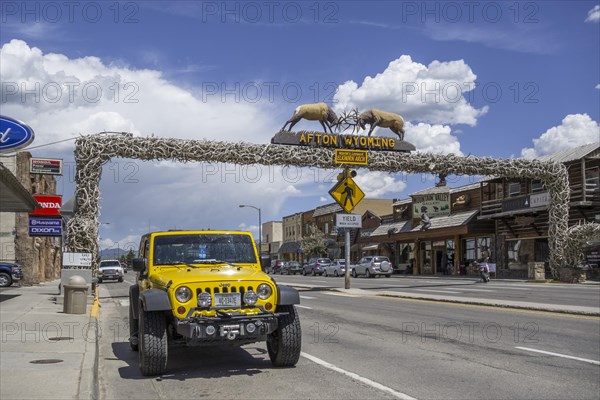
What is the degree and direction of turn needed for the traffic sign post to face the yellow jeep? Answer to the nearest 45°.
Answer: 0° — it already faces it

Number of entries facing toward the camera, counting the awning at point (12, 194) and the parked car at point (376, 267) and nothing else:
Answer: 0

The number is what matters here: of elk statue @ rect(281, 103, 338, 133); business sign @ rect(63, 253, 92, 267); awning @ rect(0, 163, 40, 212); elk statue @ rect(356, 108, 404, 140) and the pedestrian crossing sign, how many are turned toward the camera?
2

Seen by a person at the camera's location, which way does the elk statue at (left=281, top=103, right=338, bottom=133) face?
facing to the right of the viewer

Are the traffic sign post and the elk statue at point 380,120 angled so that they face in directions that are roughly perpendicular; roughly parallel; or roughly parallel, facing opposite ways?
roughly perpendicular

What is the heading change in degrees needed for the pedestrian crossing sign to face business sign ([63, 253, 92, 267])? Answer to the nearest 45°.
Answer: approximately 45° to its right

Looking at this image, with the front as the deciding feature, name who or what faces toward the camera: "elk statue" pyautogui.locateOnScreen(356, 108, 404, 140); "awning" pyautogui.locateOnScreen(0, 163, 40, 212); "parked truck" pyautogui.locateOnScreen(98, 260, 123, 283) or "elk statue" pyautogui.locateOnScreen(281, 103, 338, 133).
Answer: the parked truck

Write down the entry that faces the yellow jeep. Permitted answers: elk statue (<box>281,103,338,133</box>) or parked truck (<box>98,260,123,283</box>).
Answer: the parked truck

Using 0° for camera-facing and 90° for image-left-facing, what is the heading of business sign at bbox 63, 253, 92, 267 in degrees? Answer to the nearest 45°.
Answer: approximately 0°

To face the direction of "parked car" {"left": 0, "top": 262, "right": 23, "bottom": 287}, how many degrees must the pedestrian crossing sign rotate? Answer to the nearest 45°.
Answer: approximately 90° to its right

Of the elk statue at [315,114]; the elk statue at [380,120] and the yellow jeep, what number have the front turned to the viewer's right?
1

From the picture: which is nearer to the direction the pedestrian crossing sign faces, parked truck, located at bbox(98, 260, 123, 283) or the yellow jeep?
the yellow jeep

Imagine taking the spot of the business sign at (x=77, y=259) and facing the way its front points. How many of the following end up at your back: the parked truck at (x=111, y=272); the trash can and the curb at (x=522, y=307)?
1
